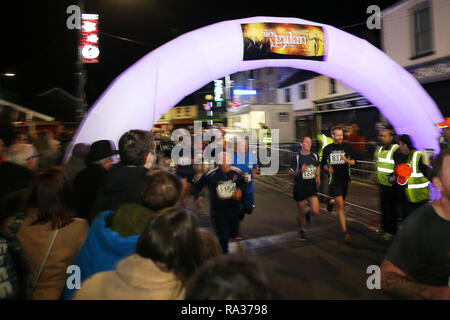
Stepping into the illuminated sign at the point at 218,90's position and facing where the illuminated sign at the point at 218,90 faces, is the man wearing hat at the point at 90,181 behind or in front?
in front

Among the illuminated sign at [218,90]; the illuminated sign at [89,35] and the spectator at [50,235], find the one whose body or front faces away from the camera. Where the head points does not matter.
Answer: the spectator

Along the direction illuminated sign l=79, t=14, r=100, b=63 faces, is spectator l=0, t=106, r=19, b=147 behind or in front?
in front

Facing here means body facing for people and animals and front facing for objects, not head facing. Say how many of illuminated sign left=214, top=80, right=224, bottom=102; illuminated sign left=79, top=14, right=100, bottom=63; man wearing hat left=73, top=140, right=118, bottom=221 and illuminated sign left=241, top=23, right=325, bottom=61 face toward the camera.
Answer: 3

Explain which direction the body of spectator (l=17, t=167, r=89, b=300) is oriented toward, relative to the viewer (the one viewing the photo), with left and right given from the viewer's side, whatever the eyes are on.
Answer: facing away from the viewer

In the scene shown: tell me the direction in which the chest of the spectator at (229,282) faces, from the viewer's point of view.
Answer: away from the camera

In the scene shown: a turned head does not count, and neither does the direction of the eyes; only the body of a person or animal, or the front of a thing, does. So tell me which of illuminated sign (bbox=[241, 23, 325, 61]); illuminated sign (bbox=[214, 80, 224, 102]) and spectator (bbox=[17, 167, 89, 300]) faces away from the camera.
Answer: the spectator
